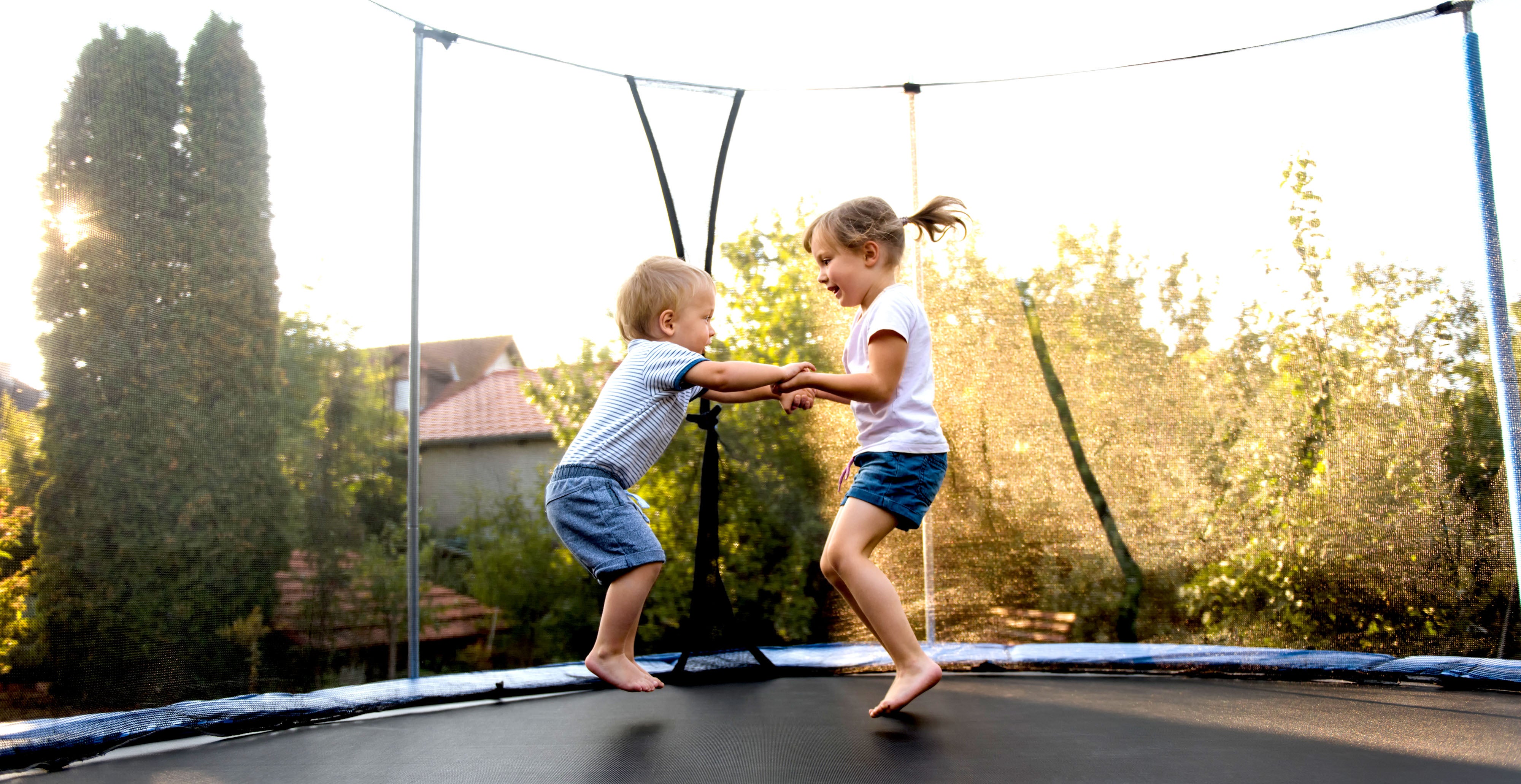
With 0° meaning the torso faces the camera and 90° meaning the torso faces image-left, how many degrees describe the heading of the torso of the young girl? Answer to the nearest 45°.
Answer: approximately 90°

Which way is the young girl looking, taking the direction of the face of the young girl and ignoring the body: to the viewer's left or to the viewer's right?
to the viewer's left

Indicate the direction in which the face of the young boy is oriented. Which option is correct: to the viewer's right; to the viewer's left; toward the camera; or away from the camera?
to the viewer's right

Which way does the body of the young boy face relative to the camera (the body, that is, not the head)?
to the viewer's right

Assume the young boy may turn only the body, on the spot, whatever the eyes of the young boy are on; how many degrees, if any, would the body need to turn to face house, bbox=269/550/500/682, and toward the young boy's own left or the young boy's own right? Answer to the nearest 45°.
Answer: approximately 135° to the young boy's own left

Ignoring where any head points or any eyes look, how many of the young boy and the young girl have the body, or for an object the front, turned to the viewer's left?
1

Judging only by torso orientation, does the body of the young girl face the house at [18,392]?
no

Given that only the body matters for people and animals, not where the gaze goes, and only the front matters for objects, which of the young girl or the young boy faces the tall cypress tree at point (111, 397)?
the young girl

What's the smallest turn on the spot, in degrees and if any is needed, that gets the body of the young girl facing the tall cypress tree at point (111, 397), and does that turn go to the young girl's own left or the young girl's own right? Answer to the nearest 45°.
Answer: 0° — they already face it

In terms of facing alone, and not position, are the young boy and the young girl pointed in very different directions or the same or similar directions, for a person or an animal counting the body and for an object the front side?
very different directions

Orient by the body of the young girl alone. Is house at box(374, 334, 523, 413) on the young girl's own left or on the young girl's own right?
on the young girl's own right

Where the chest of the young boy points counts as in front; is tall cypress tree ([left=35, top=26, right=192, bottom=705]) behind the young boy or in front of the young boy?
behind
